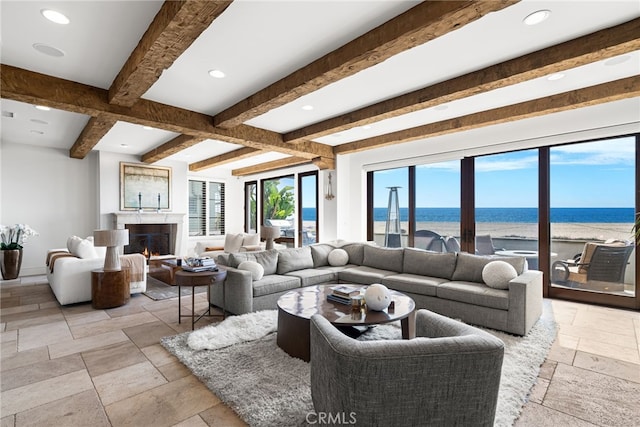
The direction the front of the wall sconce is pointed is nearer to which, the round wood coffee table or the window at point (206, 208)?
the round wood coffee table

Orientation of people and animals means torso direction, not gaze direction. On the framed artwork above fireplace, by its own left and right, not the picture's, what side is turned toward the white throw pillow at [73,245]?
right

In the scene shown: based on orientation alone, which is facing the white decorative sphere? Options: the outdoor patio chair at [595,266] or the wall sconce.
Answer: the wall sconce

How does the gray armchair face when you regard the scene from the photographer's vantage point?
facing away from the viewer and to the left of the viewer

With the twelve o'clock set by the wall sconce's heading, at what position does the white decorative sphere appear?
The white decorative sphere is roughly at 12 o'clock from the wall sconce.

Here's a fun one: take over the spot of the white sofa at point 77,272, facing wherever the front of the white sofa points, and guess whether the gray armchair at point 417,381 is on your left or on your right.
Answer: on your right
